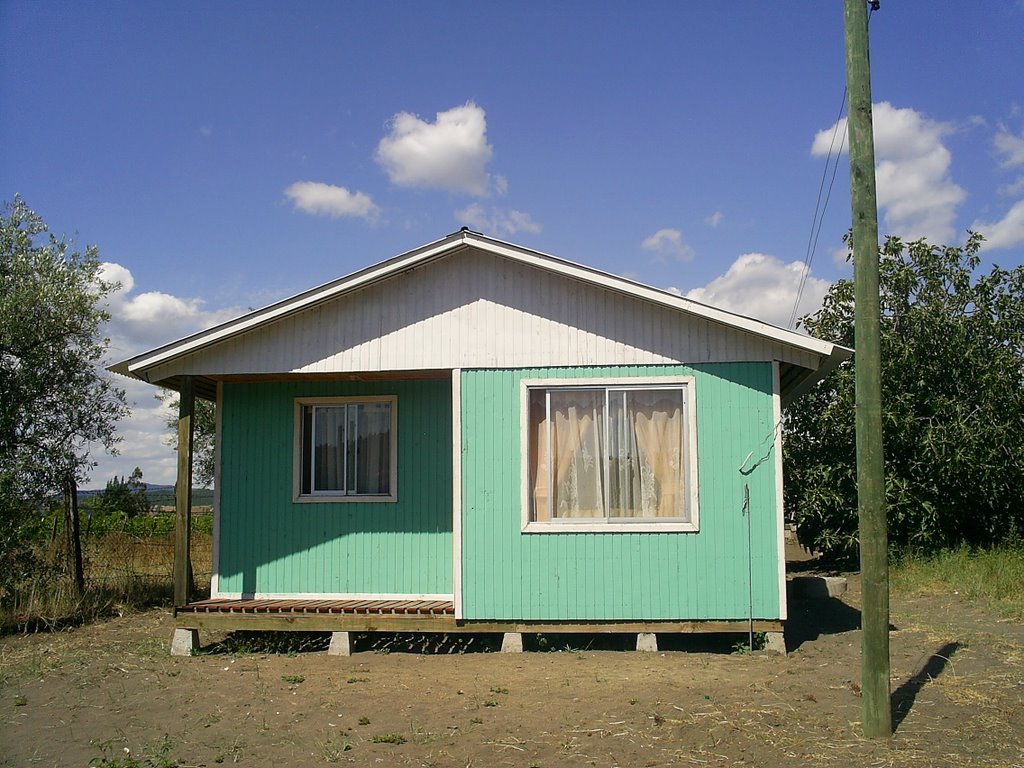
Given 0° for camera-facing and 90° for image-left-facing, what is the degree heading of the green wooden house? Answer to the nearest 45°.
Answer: approximately 0°

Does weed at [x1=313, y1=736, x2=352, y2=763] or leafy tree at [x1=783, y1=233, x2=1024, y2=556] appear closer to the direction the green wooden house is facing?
the weed

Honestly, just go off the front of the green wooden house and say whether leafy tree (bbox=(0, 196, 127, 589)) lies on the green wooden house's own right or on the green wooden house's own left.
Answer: on the green wooden house's own right

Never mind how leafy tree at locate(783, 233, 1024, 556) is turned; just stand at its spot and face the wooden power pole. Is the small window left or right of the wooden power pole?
right

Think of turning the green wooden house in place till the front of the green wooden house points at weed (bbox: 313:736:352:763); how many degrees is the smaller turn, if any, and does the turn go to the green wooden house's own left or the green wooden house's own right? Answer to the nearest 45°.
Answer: approximately 45° to the green wooden house's own right

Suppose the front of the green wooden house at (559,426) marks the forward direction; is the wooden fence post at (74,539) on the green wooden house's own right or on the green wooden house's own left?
on the green wooden house's own right

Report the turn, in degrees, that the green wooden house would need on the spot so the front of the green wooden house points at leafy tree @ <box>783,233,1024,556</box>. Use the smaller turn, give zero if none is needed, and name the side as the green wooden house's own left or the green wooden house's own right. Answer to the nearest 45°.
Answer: approximately 135° to the green wooden house's own left
